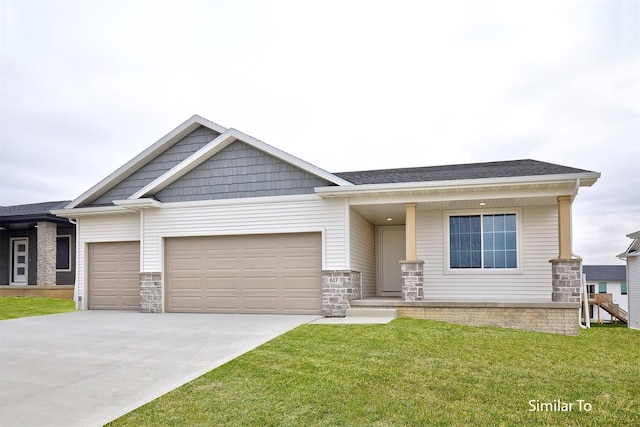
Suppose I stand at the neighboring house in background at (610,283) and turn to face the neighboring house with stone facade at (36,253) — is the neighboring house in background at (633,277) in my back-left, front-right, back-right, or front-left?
front-left

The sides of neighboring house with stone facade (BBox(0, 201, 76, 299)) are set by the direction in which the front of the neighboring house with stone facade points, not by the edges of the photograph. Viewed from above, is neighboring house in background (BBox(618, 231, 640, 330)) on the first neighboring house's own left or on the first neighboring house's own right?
on the first neighboring house's own left

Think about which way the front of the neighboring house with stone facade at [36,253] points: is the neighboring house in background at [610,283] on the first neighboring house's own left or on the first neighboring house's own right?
on the first neighboring house's own left

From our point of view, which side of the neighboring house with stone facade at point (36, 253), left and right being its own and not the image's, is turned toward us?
front

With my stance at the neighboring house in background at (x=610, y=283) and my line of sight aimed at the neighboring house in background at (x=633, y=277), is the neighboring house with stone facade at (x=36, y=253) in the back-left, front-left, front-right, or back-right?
front-right
